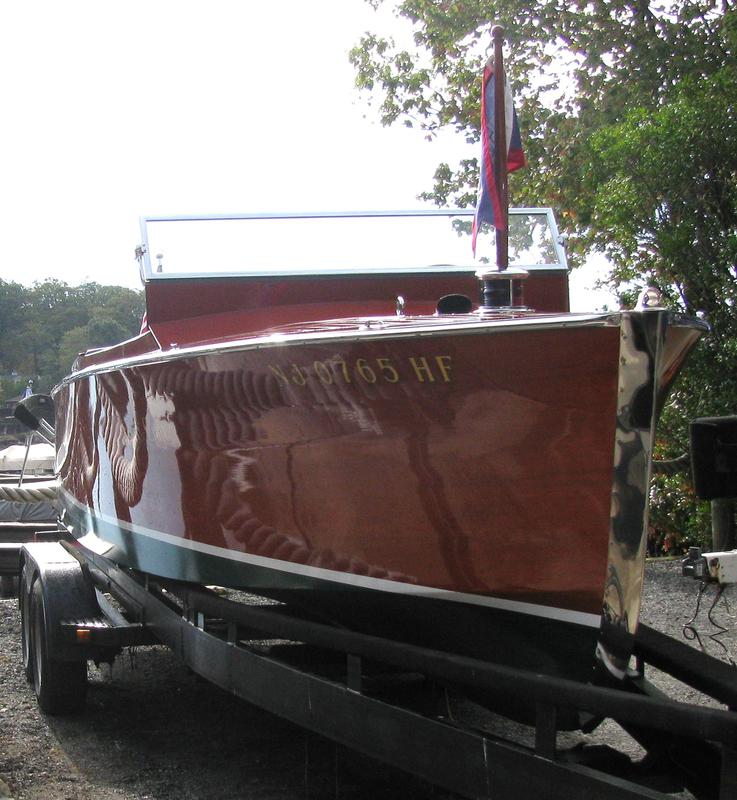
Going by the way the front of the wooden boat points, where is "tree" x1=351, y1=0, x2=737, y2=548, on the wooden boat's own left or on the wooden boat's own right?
on the wooden boat's own left

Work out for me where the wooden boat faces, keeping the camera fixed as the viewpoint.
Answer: facing the viewer and to the right of the viewer

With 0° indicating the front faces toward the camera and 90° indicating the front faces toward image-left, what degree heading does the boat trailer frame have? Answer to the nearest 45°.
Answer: approximately 315°
